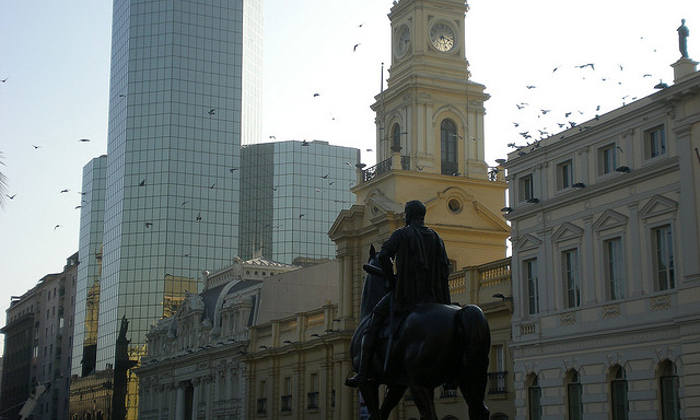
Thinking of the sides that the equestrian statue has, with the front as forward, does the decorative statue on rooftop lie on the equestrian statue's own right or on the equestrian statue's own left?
on the equestrian statue's own right

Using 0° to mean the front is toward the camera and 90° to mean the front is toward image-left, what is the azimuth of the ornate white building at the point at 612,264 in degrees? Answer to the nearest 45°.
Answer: approximately 45°

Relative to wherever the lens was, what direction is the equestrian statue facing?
facing away from the viewer and to the left of the viewer
